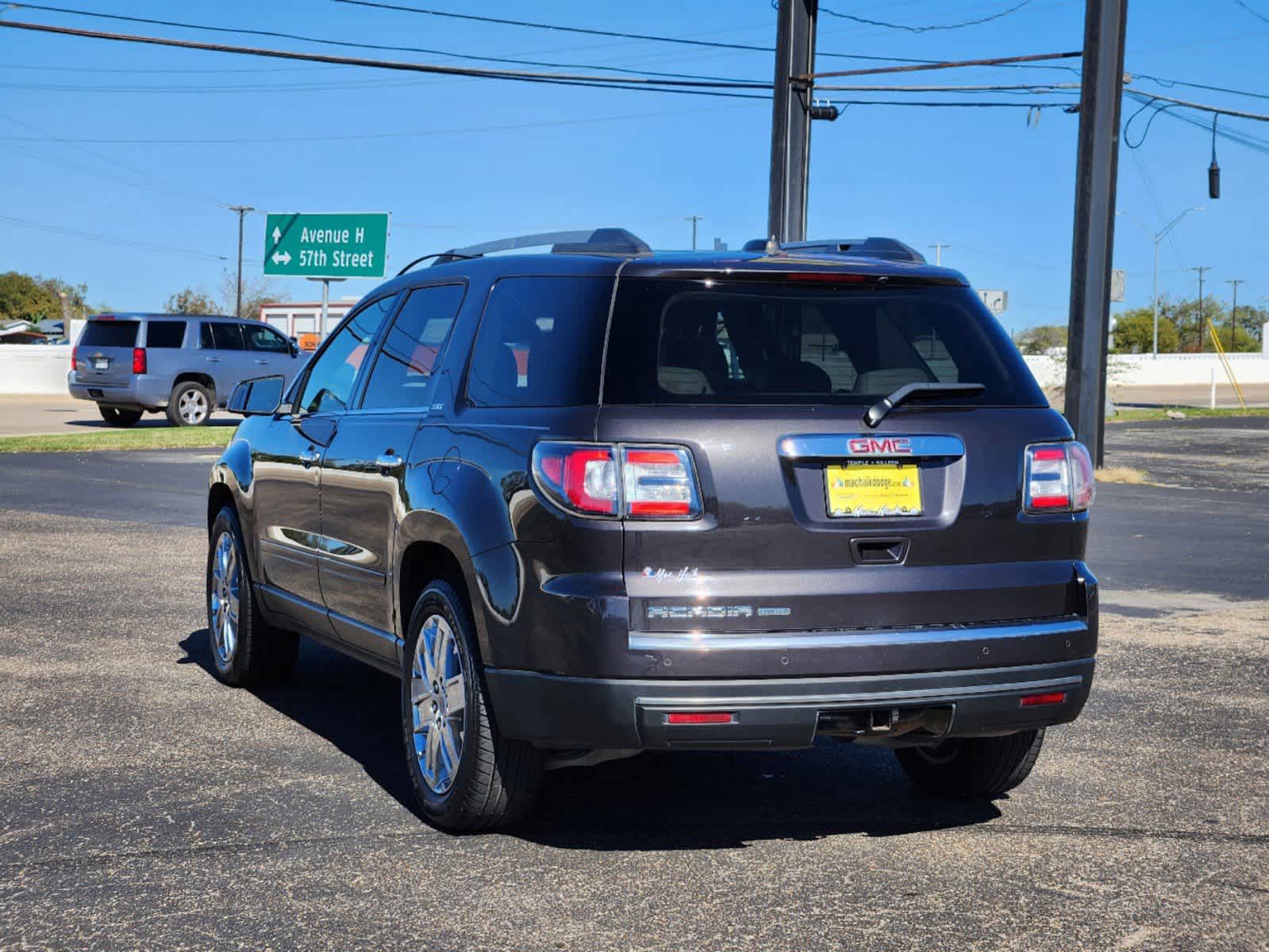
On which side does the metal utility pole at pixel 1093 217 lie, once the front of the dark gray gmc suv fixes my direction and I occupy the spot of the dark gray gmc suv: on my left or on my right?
on my right

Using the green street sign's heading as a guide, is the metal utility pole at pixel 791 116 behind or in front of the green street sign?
in front

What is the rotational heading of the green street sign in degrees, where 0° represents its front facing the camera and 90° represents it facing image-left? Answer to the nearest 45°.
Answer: approximately 0°

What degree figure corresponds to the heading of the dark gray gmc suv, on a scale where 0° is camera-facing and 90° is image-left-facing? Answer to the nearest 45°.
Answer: approximately 135°
